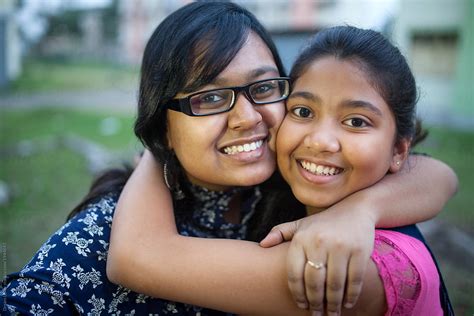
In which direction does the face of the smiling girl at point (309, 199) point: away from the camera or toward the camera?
toward the camera

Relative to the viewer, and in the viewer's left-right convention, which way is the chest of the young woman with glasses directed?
facing the viewer and to the right of the viewer

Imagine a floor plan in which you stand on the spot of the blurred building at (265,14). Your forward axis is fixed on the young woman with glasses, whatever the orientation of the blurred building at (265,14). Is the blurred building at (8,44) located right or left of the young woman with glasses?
right

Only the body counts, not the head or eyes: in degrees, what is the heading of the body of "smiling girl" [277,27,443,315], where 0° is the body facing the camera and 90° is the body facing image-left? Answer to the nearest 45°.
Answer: approximately 45°

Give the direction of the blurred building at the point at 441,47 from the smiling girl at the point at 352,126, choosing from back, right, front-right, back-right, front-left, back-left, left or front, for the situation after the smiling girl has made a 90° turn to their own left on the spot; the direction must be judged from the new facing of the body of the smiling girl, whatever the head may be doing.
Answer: back-left

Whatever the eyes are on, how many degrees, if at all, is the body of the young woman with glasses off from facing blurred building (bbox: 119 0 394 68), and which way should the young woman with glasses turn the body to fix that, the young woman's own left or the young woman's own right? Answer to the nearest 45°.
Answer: approximately 135° to the young woman's own left

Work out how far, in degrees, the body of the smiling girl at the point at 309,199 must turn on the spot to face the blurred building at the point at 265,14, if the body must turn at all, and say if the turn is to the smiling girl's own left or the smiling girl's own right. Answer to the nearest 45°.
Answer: approximately 135° to the smiling girl's own right

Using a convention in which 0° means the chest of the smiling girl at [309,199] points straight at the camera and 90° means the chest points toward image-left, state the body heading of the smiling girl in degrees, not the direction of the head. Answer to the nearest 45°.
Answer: approximately 45°

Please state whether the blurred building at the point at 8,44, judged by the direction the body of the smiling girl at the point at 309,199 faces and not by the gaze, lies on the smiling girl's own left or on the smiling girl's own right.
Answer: on the smiling girl's own right

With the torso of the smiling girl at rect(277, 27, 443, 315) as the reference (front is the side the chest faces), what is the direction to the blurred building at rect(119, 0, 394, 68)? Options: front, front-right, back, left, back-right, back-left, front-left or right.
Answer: back-right
